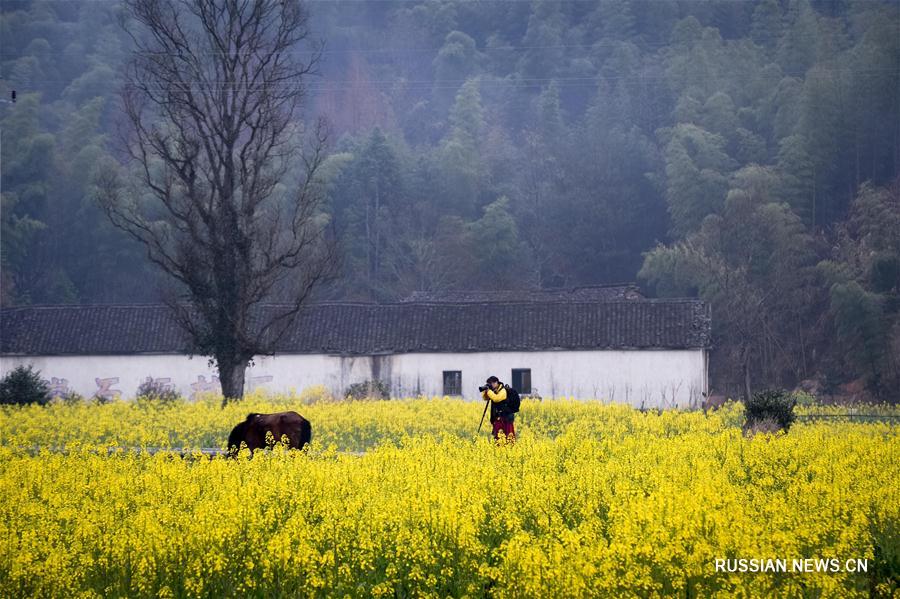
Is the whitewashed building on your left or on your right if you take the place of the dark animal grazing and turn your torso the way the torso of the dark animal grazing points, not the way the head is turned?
on your right

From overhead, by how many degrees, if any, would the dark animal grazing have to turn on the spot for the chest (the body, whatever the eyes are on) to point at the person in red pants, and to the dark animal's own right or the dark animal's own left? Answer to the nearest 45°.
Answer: approximately 180°

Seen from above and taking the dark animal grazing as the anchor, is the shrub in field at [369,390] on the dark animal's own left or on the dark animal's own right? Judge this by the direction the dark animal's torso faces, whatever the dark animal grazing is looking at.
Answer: on the dark animal's own right

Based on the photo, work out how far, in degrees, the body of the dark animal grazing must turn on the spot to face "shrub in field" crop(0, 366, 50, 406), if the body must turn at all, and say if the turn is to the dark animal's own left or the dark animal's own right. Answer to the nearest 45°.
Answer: approximately 45° to the dark animal's own right

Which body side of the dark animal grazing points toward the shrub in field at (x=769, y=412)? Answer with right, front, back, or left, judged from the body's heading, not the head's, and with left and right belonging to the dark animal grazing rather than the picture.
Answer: back

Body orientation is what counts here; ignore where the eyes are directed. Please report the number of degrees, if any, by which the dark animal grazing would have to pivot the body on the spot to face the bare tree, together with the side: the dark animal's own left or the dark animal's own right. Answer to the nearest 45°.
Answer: approximately 90° to the dark animal's own right

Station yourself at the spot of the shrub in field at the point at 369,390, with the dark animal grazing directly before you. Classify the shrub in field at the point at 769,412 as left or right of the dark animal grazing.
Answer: left

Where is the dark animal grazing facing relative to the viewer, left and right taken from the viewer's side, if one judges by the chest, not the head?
facing to the left of the viewer

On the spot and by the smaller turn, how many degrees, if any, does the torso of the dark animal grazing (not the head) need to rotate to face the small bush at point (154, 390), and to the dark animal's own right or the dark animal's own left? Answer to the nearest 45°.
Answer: approximately 90° to the dark animal's own right
